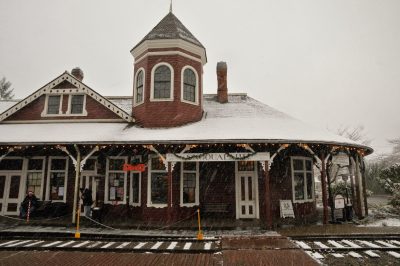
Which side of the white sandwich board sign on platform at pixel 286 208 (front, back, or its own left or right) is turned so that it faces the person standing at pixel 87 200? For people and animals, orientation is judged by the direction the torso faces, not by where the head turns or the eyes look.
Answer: right

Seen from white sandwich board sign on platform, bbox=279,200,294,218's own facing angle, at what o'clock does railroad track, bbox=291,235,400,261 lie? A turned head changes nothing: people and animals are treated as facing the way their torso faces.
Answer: The railroad track is roughly at 11 o'clock from the white sandwich board sign on platform.

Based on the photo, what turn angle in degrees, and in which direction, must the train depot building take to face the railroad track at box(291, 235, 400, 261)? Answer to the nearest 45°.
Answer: approximately 45° to its left

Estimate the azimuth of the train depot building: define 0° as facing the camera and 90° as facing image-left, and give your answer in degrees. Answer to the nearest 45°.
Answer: approximately 0°

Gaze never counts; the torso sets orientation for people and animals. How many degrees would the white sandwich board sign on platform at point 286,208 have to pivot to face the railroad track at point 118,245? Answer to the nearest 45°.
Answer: approximately 45° to its right

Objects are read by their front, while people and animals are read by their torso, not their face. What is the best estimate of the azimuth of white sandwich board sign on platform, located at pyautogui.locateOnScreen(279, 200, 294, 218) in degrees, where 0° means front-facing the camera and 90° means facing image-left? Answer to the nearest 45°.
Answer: approximately 0°

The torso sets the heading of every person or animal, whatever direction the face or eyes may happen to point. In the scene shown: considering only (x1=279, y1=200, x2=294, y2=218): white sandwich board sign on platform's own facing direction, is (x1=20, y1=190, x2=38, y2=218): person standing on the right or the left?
on its right
